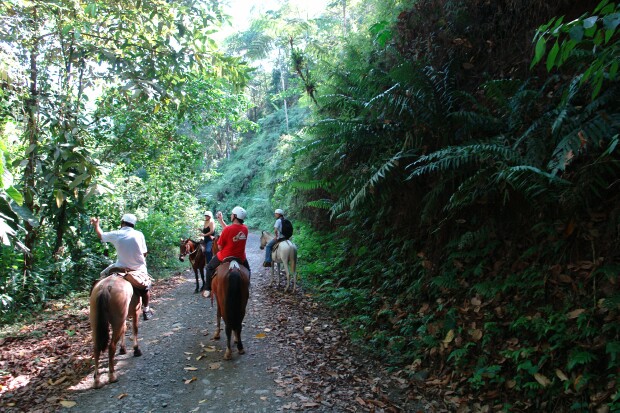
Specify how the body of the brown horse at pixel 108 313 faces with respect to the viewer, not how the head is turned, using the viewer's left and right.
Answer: facing away from the viewer and to the right of the viewer

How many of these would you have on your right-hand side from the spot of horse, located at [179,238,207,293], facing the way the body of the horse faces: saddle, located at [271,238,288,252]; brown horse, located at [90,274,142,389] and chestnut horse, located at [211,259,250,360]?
0

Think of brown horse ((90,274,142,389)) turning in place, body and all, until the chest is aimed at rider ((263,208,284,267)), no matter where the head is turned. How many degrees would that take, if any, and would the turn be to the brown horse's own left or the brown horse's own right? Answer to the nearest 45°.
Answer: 0° — it already faces them

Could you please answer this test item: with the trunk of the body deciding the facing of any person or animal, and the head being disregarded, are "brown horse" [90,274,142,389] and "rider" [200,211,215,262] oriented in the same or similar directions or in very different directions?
very different directions

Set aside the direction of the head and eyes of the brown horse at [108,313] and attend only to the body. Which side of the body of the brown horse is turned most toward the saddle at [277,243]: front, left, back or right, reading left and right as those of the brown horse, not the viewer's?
front

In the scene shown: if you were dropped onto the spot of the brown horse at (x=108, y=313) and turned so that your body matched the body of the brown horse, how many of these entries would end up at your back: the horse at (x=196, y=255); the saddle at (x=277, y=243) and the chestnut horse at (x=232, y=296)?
0

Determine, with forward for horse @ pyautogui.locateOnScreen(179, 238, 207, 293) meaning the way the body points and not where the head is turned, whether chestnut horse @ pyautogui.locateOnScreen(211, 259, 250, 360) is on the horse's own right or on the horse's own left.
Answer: on the horse's own left

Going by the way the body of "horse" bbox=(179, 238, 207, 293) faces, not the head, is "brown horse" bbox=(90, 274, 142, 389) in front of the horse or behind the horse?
in front

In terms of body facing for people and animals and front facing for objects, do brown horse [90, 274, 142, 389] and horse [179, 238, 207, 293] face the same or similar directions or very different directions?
very different directions

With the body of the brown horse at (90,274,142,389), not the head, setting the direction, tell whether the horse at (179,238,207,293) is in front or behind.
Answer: in front

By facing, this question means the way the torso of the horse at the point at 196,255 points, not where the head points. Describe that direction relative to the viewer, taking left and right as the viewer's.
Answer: facing the viewer and to the left of the viewer

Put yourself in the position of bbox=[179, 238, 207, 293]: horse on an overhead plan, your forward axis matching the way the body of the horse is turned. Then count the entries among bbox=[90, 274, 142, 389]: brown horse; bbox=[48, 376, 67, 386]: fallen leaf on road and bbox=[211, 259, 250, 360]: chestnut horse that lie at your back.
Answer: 0
